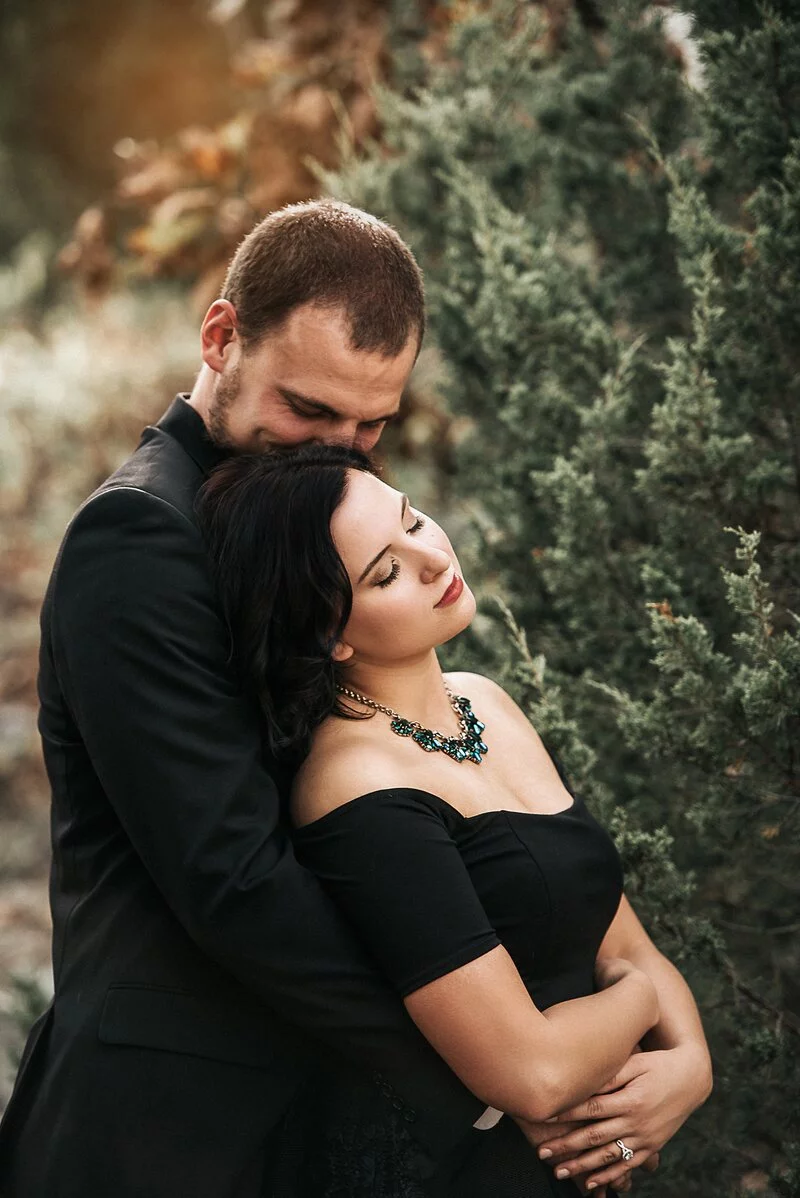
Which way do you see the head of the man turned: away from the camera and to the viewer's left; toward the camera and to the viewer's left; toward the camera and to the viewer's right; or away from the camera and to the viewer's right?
toward the camera and to the viewer's right

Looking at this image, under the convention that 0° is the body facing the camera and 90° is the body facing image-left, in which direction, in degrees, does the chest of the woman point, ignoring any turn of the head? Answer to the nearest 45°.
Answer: approximately 315°

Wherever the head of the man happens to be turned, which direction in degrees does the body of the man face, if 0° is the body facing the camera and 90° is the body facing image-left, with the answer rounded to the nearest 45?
approximately 270°
